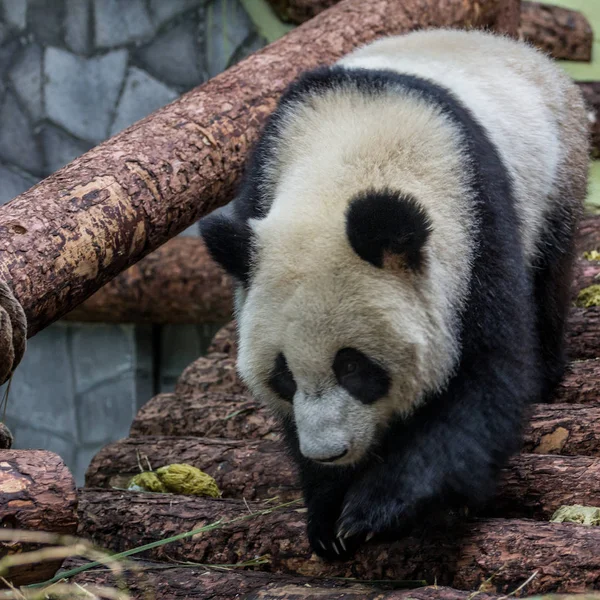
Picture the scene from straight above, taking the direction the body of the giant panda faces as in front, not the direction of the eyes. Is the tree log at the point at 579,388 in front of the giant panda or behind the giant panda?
behind

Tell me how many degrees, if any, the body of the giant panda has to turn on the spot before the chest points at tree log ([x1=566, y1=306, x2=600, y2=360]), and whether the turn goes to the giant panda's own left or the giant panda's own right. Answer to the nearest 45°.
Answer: approximately 180°

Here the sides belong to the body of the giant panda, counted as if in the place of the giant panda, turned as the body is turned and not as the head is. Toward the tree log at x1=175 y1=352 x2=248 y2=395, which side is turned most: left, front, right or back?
right

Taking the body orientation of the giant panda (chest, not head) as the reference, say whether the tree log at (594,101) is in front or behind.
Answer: behind

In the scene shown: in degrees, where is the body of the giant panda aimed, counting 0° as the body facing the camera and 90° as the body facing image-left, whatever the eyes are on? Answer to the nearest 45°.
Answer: approximately 45°

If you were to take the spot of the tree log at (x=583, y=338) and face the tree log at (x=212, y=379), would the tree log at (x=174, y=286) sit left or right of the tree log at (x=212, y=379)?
right
